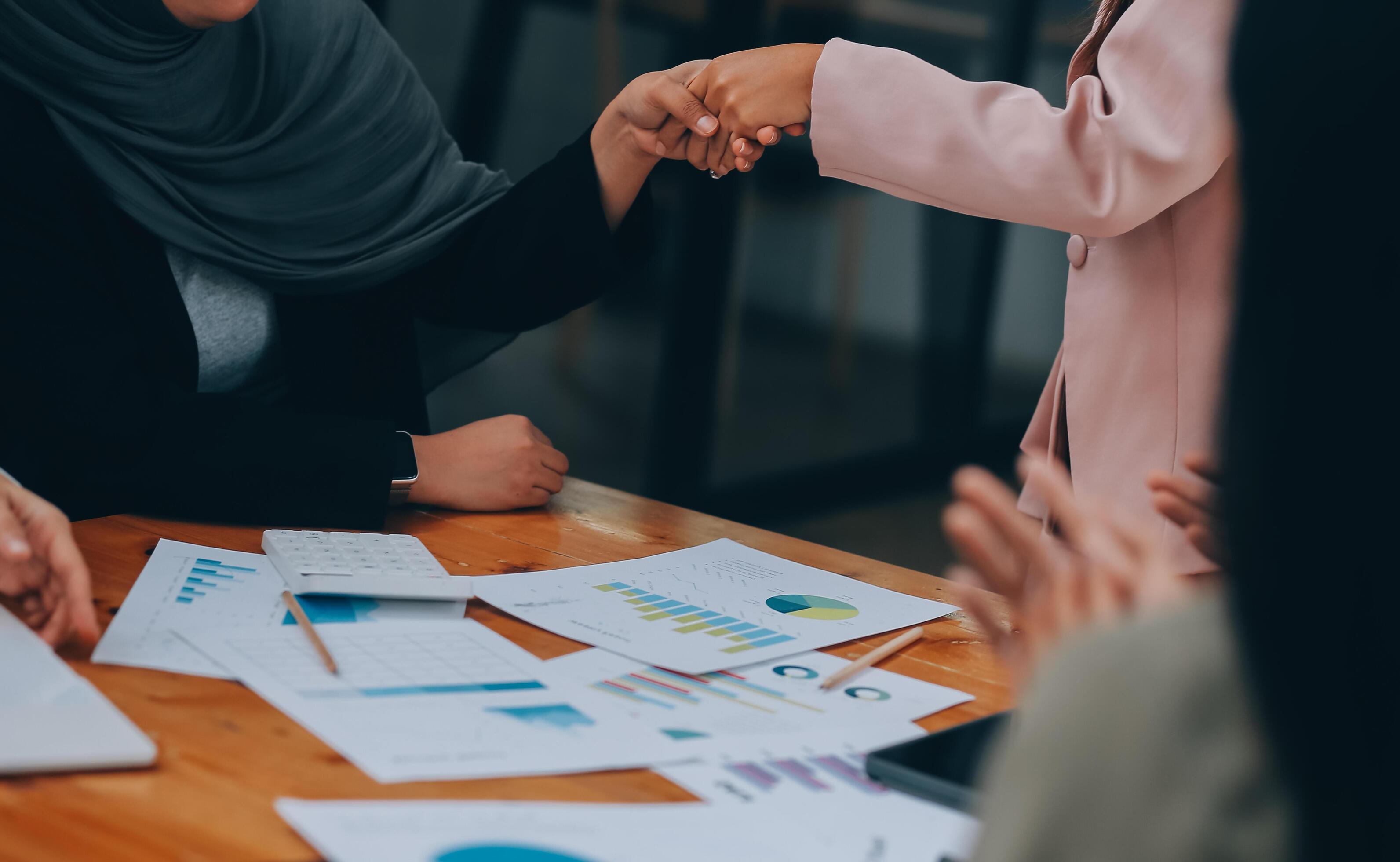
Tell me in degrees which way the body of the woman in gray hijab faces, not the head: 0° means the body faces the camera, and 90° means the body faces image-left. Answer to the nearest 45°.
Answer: approximately 315°

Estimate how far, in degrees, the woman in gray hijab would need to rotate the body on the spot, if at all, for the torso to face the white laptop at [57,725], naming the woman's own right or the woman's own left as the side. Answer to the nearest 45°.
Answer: approximately 45° to the woman's own right

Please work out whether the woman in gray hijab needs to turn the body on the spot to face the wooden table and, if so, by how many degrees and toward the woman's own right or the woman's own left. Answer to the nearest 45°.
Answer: approximately 45° to the woman's own right
